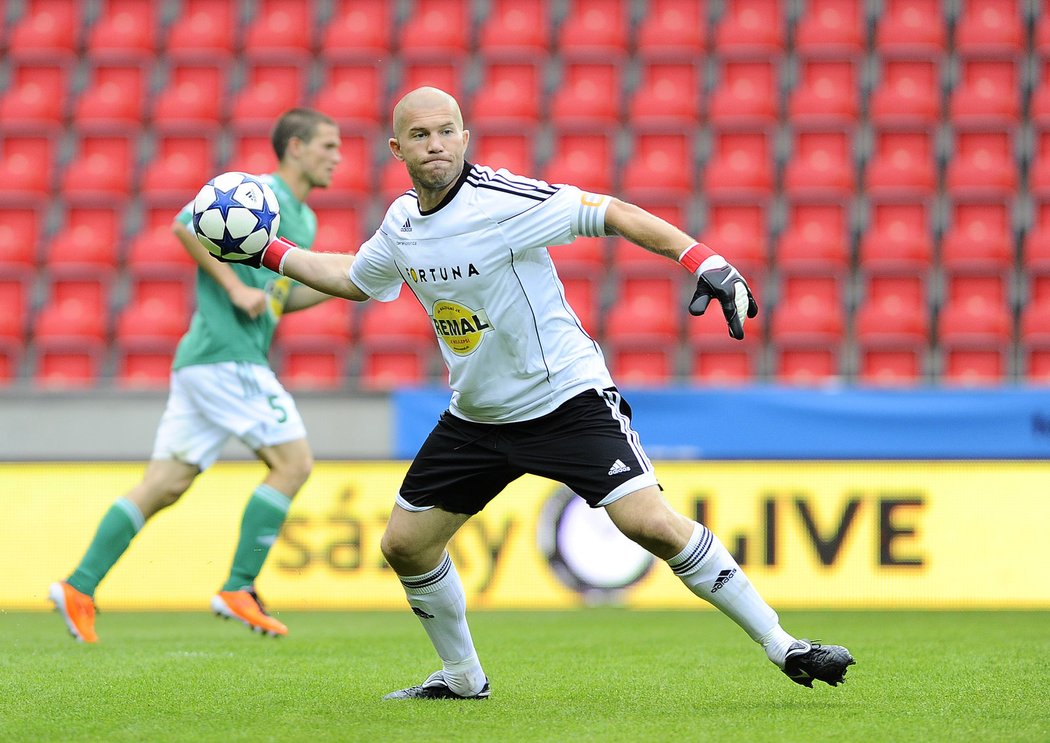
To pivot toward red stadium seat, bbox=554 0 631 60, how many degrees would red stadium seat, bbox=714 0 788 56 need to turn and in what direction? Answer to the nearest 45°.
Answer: approximately 90° to its right

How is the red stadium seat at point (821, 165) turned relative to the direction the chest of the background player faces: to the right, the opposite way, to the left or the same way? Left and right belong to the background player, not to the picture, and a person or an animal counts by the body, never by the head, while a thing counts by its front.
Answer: to the right

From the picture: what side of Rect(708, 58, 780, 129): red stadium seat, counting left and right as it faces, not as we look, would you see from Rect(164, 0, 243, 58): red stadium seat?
right

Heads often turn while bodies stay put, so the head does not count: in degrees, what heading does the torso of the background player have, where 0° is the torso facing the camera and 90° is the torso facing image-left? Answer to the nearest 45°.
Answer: approximately 270°

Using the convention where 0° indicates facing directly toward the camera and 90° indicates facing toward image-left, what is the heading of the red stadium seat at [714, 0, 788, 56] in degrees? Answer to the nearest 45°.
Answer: approximately 0°

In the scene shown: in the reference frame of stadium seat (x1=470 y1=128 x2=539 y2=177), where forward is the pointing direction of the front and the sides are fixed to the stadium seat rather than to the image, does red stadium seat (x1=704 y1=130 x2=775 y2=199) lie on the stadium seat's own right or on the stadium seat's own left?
on the stadium seat's own left

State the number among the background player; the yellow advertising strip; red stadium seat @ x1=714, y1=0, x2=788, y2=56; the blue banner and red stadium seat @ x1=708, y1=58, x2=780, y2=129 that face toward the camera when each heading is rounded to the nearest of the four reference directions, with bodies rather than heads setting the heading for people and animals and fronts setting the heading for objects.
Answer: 4

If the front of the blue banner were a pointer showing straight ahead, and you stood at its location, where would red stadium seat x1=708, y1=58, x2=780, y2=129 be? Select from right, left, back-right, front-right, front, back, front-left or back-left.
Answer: back

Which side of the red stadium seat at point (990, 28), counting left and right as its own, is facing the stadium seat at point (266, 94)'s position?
right

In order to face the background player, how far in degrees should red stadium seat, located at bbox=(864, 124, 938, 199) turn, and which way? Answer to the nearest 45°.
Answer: approximately 45° to its right

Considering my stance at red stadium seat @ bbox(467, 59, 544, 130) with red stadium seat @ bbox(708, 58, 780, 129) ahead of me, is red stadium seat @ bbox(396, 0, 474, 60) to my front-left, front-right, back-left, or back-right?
back-left

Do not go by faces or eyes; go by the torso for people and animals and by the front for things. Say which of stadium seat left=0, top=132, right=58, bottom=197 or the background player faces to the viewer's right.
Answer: the background player

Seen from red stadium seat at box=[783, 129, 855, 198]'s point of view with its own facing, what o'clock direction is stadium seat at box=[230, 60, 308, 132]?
The stadium seat is roughly at 3 o'clock from the red stadium seat.
